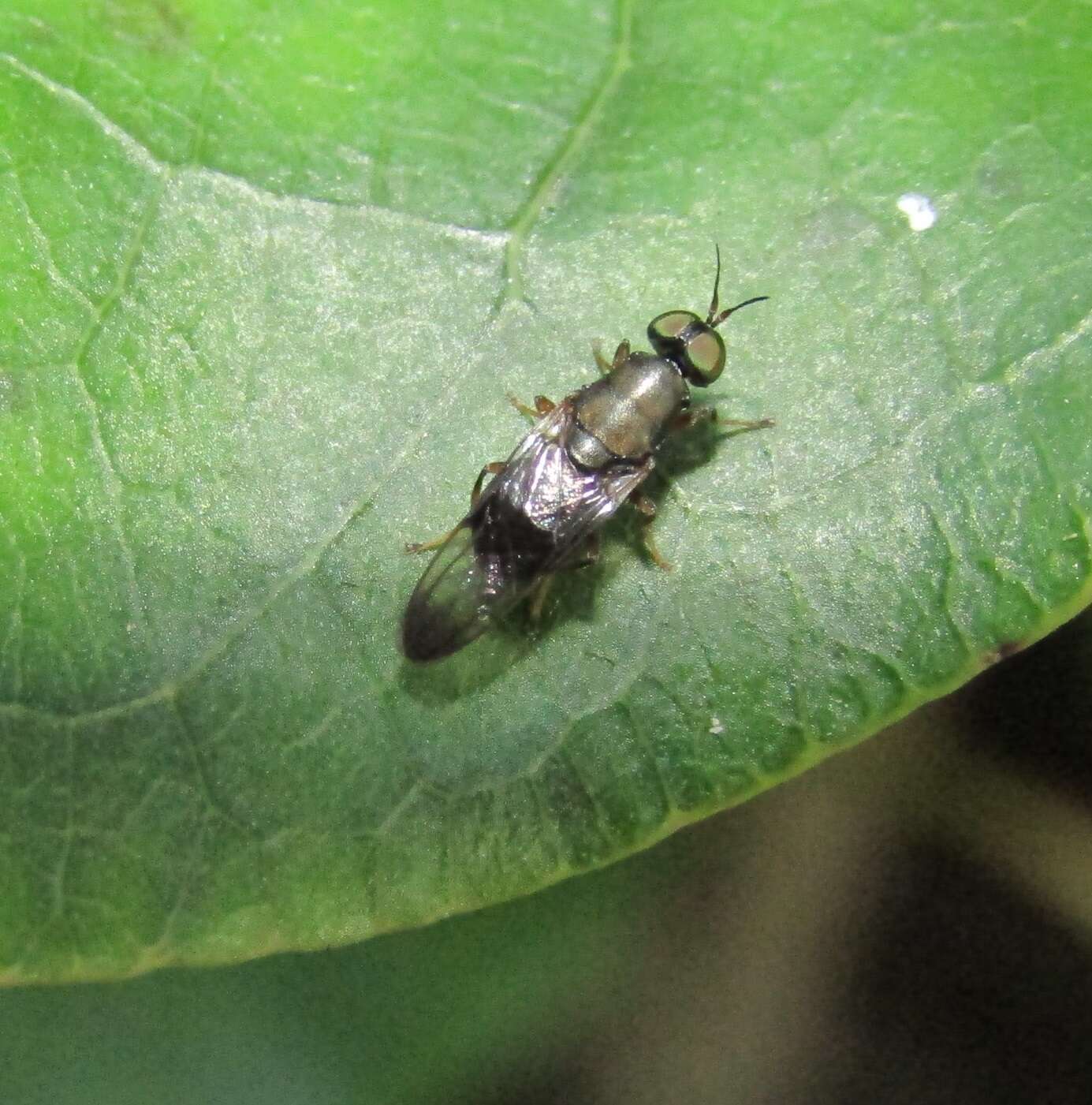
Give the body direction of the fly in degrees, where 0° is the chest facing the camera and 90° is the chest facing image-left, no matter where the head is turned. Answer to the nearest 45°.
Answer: approximately 225°
